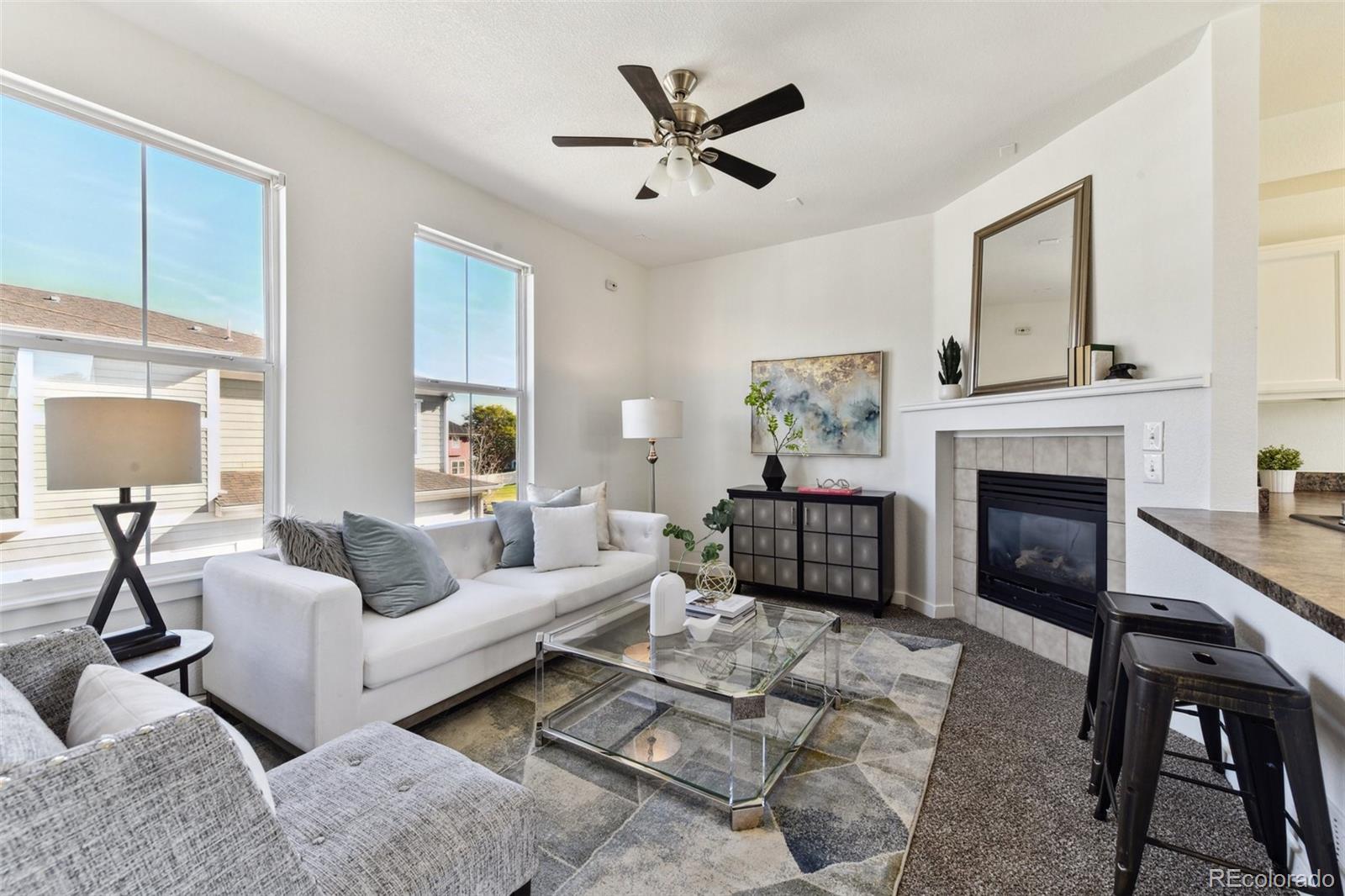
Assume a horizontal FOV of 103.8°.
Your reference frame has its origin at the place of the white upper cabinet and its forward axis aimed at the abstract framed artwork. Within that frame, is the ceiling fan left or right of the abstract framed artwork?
left

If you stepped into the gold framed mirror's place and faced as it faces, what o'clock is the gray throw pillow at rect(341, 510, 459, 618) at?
The gray throw pillow is roughly at 12 o'clock from the gold framed mirror.

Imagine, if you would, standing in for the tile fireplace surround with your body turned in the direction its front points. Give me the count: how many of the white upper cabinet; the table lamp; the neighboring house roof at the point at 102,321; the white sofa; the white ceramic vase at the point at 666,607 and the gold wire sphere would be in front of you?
5

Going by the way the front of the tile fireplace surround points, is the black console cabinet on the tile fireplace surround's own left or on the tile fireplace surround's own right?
on the tile fireplace surround's own right

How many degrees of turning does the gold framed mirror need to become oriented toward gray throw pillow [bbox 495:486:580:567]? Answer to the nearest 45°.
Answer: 0° — it already faces it
